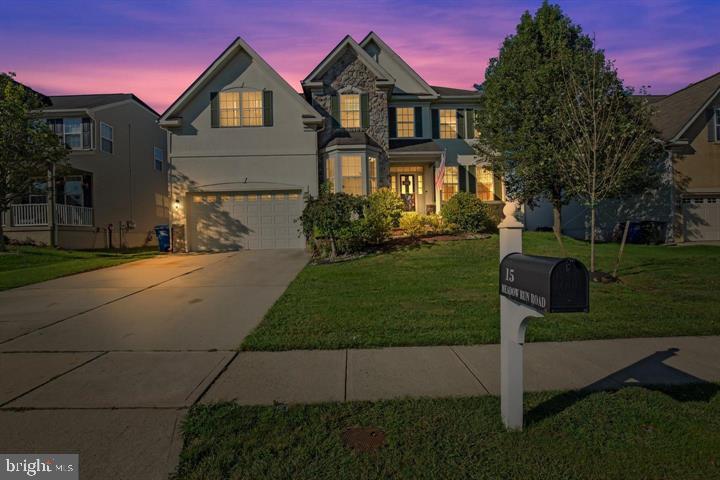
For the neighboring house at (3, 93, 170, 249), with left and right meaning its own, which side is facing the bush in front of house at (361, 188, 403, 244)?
left

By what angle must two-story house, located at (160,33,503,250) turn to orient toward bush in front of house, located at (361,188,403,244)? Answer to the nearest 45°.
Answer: approximately 45° to its left

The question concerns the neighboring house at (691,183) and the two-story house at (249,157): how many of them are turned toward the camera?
2

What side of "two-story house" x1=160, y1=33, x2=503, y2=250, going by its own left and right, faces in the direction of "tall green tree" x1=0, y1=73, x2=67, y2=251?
right

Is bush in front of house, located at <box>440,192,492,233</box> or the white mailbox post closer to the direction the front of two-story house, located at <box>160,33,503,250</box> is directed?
the white mailbox post
